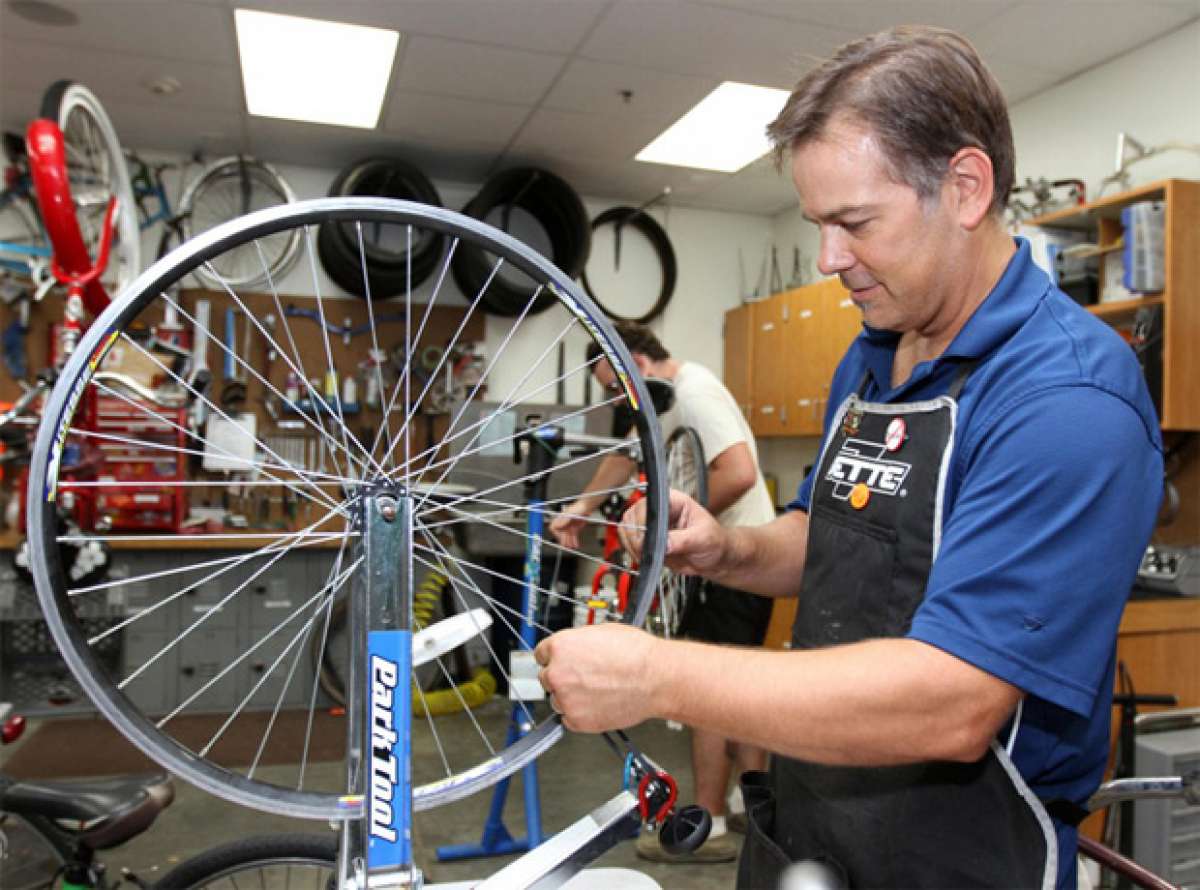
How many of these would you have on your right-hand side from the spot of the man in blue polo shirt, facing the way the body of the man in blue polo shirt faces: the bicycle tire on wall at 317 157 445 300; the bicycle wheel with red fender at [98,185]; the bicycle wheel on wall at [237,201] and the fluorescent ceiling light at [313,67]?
4

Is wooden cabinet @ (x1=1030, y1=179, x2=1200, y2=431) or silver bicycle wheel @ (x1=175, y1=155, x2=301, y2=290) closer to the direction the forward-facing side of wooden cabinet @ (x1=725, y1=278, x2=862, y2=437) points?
the silver bicycle wheel

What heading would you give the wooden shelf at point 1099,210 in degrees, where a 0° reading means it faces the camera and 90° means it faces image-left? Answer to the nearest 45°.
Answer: approximately 45°

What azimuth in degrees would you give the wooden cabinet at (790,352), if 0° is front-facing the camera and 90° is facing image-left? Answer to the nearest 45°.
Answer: approximately 45°

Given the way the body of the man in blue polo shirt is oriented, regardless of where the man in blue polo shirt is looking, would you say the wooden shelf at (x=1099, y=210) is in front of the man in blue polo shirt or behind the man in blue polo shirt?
behind

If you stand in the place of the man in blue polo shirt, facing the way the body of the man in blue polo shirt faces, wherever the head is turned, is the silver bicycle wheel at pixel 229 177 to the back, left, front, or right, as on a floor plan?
right

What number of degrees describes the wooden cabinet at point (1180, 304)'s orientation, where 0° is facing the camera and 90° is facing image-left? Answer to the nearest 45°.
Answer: approximately 45°

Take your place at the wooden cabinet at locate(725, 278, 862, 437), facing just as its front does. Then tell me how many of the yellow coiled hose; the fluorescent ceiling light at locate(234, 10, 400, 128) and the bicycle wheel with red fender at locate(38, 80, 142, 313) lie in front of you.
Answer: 3

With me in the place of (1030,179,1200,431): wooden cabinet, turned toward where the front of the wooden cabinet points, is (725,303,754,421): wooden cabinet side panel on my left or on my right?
on my right

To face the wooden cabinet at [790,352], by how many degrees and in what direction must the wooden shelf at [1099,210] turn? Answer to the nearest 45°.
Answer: approximately 90° to its right
